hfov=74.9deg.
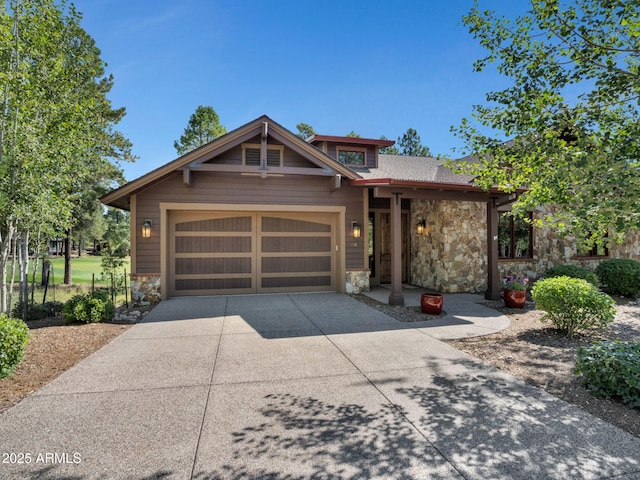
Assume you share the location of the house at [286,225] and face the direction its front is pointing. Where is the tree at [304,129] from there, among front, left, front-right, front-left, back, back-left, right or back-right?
back

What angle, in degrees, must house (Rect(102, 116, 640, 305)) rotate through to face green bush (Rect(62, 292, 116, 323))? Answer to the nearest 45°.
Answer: approximately 45° to its right

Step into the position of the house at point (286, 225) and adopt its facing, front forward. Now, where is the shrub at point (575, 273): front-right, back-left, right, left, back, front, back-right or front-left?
left

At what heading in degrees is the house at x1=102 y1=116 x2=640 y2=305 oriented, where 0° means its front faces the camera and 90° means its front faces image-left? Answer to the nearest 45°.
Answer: approximately 0°

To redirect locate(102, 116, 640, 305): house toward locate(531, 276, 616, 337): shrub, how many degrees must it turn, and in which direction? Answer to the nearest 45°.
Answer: approximately 45° to its left

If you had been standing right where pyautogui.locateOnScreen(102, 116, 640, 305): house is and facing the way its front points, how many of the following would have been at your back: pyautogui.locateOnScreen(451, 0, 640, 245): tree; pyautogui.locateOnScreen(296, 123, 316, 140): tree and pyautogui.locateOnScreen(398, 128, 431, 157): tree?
2

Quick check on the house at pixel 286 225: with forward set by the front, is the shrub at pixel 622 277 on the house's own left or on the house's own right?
on the house's own left

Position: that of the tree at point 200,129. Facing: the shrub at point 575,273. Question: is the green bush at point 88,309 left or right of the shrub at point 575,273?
right

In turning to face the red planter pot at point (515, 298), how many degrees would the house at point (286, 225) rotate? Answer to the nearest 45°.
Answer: approximately 90° to its left

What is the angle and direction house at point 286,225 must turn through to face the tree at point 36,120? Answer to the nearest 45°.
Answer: approximately 45° to its right
